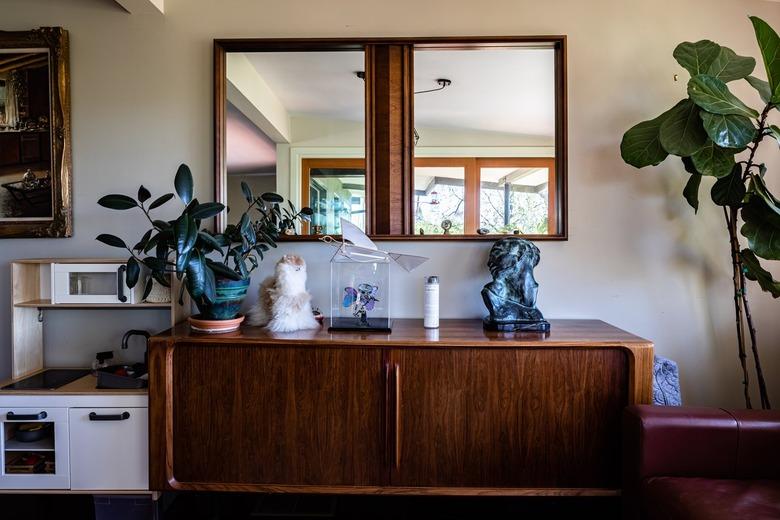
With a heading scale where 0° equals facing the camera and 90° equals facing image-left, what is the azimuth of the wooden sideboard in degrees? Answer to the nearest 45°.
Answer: approximately 0°

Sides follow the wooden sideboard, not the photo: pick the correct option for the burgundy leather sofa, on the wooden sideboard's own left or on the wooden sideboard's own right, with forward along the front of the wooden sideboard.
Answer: on the wooden sideboard's own left
